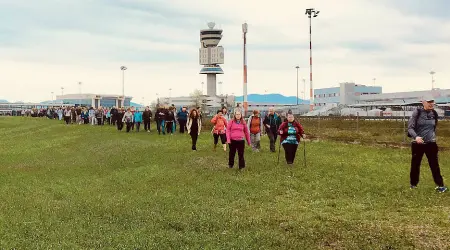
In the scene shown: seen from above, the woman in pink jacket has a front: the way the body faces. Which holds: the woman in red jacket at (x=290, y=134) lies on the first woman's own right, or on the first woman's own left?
on the first woman's own left

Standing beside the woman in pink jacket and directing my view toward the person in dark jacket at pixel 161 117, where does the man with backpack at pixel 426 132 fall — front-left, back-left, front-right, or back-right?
back-right

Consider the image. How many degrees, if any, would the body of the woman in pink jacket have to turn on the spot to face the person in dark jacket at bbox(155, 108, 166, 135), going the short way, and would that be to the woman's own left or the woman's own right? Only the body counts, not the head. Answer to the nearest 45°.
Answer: approximately 180°

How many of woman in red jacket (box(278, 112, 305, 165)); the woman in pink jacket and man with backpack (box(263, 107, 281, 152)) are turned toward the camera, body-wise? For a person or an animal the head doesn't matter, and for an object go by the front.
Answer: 3

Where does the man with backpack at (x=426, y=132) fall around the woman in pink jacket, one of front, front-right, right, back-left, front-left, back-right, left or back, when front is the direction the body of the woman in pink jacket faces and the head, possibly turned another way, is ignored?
front-left

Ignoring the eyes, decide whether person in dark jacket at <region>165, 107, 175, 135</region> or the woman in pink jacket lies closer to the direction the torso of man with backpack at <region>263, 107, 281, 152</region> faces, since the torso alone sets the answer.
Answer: the woman in pink jacket

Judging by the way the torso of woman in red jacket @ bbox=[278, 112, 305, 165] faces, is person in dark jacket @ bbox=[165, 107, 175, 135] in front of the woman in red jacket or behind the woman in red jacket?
behind

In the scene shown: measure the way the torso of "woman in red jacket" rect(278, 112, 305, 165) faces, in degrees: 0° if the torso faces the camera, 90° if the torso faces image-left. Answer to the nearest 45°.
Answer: approximately 0°

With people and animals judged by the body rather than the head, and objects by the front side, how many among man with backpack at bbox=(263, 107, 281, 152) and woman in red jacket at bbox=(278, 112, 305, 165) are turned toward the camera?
2
